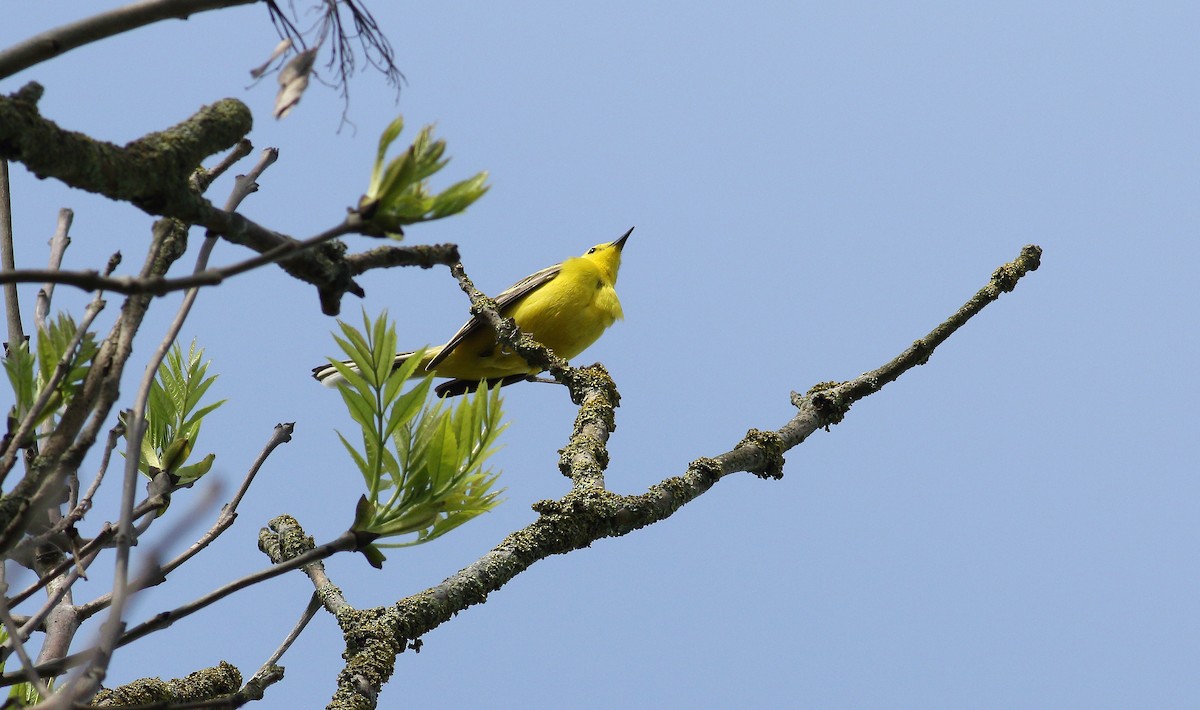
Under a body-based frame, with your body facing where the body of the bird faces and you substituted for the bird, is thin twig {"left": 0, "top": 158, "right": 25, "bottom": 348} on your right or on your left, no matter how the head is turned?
on your right

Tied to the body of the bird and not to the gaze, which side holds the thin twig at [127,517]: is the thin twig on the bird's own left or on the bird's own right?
on the bird's own right

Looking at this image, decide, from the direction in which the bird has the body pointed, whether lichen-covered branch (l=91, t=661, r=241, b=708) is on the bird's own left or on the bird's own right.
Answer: on the bird's own right

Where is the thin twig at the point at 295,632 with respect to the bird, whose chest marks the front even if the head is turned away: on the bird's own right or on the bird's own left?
on the bird's own right

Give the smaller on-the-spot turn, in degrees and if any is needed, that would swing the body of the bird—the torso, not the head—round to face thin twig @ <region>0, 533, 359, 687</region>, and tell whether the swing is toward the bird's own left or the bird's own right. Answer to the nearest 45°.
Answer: approximately 90° to the bird's own right

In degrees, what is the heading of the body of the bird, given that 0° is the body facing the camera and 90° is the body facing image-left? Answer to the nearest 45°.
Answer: approximately 270°
